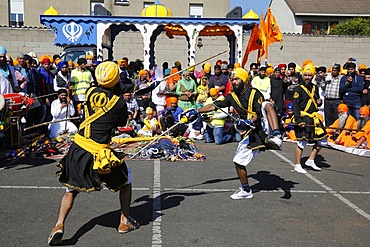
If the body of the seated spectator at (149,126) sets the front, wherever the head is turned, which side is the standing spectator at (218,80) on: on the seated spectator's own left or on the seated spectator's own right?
on the seated spectator's own left

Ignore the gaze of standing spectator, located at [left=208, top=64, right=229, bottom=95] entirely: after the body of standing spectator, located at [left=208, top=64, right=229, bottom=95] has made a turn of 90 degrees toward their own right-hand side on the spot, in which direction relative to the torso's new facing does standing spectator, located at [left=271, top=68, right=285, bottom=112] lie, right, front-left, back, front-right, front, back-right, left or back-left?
back

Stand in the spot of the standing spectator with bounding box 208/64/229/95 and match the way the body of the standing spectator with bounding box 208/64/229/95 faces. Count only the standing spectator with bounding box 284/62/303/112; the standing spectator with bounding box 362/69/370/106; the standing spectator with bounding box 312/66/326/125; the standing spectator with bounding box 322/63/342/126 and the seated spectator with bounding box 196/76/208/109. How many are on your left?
4

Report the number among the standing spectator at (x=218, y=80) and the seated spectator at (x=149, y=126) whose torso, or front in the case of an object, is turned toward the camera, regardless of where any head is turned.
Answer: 2

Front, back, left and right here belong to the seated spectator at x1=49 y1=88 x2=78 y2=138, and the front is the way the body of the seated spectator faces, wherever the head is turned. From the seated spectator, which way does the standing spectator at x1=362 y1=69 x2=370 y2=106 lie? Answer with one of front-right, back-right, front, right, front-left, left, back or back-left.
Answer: left

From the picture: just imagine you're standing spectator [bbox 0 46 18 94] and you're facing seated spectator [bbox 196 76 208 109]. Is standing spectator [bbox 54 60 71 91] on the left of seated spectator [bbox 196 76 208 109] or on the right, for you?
left

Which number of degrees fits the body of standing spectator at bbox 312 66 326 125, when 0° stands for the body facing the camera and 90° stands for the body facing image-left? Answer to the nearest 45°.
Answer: approximately 45°

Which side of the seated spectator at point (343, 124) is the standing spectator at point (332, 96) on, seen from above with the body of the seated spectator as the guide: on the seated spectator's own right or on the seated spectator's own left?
on the seated spectator's own right

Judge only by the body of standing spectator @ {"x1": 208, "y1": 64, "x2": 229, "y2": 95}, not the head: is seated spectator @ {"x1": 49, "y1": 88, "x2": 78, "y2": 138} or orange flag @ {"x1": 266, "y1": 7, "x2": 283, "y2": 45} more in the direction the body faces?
the seated spectator

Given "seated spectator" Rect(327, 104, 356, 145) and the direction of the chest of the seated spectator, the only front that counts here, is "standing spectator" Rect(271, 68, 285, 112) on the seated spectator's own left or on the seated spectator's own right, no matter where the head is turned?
on the seated spectator's own right
